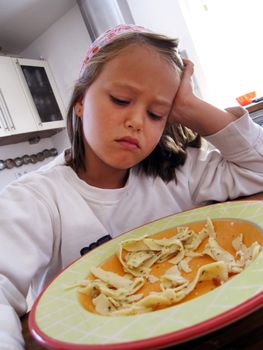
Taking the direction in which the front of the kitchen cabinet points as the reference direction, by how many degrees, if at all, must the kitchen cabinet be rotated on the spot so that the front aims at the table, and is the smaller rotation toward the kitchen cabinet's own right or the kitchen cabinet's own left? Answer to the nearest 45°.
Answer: approximately 45° to the kitchen cabinet's own right

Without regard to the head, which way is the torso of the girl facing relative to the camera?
toward the camera

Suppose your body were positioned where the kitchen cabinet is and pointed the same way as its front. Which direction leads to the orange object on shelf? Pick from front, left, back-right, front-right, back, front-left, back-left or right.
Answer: front

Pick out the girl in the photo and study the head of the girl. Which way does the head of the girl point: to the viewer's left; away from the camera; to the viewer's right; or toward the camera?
toward the camera

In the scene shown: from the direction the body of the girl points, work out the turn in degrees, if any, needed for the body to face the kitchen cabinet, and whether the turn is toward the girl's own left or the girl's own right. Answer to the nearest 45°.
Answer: approximately 180°

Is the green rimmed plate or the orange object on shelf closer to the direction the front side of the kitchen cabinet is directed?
the orange object on shelf

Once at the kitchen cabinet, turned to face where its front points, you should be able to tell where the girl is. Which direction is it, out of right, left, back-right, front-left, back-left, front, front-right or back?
front-right

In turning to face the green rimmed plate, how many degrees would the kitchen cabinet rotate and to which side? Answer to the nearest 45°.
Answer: approximately 45° to its right

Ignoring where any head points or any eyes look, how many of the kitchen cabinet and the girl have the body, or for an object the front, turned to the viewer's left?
0
